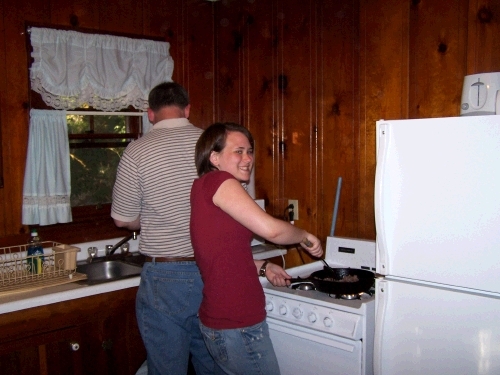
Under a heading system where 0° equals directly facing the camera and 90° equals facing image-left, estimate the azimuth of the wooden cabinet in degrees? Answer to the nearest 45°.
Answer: approximately 315°

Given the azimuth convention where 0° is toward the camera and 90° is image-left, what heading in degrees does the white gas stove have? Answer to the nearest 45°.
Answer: approximately 45°

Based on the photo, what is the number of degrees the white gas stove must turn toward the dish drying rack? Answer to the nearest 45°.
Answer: approximately 45° to its right

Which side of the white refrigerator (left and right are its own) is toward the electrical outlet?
right

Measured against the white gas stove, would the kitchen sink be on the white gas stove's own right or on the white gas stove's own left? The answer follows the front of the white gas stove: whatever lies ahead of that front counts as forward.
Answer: on the white gas stove's own right

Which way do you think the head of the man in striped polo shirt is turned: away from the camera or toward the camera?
away from the camera

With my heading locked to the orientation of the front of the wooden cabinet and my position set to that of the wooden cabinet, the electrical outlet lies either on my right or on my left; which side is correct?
on my left
